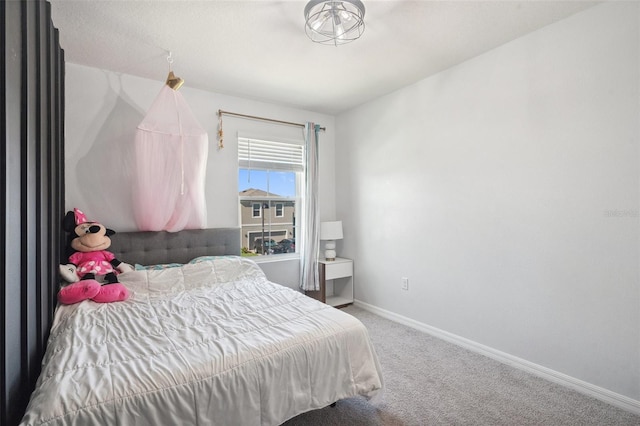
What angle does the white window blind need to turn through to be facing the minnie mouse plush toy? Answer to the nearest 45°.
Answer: approximately 90° to its right

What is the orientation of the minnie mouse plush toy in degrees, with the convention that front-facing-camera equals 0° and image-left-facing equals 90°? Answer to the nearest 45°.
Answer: approximately 315°

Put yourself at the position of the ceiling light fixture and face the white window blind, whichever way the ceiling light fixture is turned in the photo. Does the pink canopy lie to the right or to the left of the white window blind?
left

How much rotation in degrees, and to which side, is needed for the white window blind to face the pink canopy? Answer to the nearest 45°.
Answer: approximately 90° to its right

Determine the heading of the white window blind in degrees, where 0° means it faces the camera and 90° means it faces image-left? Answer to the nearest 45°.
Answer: approximately 315°

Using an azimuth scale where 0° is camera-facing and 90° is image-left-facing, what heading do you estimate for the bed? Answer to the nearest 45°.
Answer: approximately 0°

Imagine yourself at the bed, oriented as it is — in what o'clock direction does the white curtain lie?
The white curtain is roughly at 7 o'clock from the bed.

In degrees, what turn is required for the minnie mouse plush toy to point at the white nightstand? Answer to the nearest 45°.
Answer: approximately 45° to its left

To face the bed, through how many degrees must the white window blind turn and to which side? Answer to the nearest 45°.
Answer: approximately 45° to its right

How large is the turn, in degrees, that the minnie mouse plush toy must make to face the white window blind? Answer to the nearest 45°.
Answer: approximately 45° to its left

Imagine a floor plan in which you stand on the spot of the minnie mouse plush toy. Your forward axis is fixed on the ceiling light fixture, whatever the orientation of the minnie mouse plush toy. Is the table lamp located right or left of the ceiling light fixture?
left
